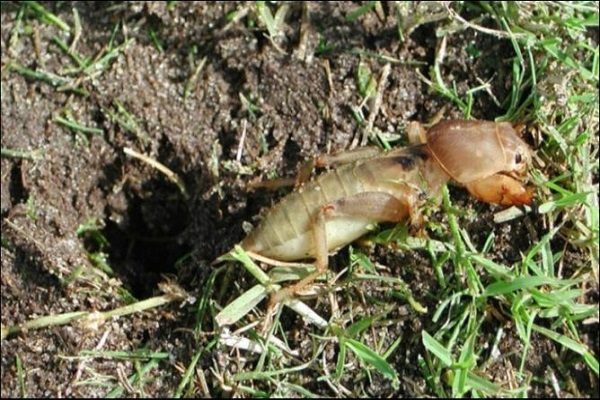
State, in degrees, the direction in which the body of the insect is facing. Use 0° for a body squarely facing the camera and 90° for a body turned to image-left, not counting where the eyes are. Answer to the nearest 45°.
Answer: approximately 270°
